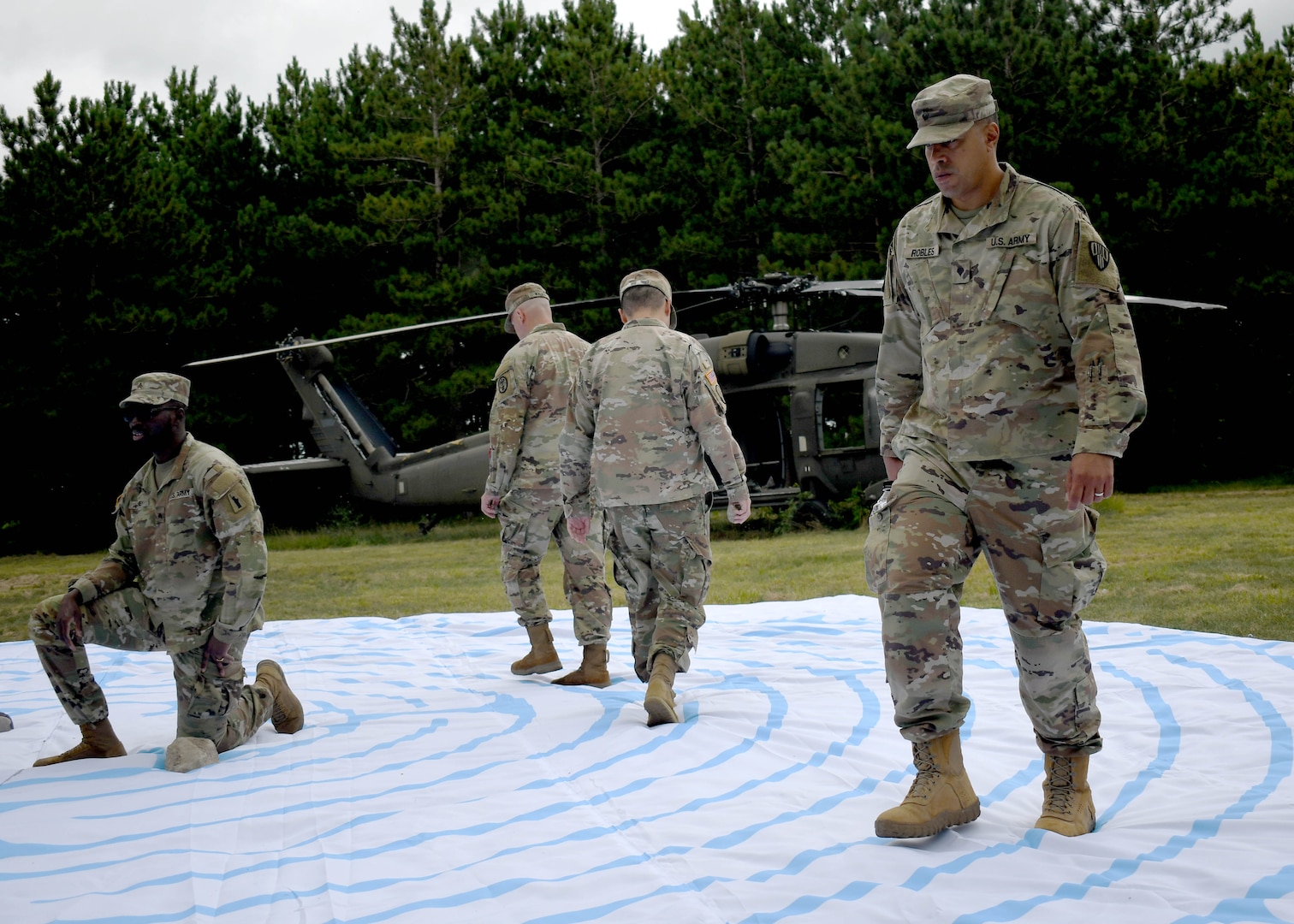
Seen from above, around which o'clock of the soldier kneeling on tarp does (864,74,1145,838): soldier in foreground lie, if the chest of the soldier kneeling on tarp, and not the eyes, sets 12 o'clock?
The soldier in foreground is roughly at 9 o'clock from the soldier kneeling on tarp.

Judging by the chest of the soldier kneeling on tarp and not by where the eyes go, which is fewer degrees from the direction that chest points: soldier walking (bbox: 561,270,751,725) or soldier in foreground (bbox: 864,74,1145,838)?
the soldier in foreground

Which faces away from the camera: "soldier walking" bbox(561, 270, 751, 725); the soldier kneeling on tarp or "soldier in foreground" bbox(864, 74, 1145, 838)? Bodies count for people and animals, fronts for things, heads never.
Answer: the soldier walking

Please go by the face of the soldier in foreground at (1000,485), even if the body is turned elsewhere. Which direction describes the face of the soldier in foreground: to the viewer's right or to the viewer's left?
to the viewer's left

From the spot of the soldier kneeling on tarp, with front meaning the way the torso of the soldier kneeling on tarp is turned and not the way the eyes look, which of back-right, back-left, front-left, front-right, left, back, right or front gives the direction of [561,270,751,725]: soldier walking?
back-left

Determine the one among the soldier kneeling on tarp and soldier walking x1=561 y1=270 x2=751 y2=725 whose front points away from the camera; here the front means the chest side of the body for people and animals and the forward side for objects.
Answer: the soldier walking

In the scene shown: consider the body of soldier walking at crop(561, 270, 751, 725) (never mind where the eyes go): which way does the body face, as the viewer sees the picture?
away from the camera

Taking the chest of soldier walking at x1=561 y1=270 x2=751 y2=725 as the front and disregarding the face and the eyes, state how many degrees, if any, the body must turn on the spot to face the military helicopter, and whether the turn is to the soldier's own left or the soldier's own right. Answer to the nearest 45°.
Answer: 0° — they already face it

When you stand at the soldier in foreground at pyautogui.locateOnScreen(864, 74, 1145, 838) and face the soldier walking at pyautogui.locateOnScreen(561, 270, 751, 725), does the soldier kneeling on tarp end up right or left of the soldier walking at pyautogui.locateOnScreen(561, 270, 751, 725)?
left
